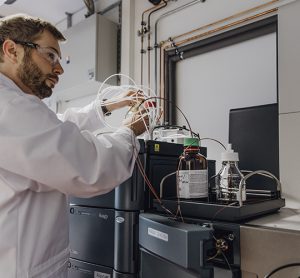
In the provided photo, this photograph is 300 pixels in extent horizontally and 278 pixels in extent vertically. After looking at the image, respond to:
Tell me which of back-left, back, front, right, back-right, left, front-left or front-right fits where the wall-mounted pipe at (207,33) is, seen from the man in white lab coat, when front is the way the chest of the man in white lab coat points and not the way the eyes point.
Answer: front-left

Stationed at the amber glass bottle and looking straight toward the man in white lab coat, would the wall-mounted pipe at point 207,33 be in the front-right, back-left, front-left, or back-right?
back-right

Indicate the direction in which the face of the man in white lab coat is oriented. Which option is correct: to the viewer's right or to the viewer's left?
to the viewer's right

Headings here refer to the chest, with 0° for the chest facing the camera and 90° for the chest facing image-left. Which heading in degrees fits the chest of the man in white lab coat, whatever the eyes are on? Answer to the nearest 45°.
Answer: approximately 270°
